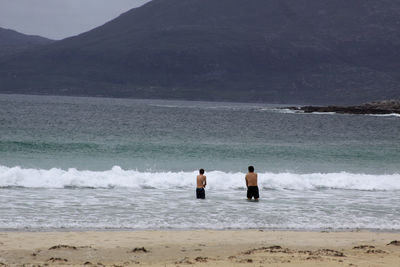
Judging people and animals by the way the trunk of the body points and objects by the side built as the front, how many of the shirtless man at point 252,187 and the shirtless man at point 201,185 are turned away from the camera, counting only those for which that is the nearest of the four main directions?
2

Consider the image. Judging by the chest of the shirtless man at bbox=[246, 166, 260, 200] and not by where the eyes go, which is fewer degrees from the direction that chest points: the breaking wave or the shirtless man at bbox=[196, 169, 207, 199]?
the breaking wave

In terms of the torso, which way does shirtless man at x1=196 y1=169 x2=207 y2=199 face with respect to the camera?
away from the camera

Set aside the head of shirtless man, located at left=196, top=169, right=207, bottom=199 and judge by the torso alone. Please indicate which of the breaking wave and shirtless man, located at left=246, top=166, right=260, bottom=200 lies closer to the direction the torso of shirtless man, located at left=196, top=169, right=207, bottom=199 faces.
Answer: the breaking wave

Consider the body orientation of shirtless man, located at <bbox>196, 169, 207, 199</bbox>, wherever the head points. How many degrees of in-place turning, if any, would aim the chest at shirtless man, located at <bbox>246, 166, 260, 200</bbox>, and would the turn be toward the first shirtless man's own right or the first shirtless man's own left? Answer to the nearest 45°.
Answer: approximately 90° to the first shirtless man's own right

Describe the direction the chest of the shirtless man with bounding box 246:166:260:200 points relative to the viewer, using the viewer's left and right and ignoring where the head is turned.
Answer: facing away from the viewer

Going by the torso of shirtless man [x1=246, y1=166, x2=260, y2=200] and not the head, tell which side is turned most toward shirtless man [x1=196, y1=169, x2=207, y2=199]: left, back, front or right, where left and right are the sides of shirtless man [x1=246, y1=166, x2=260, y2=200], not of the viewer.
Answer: left
